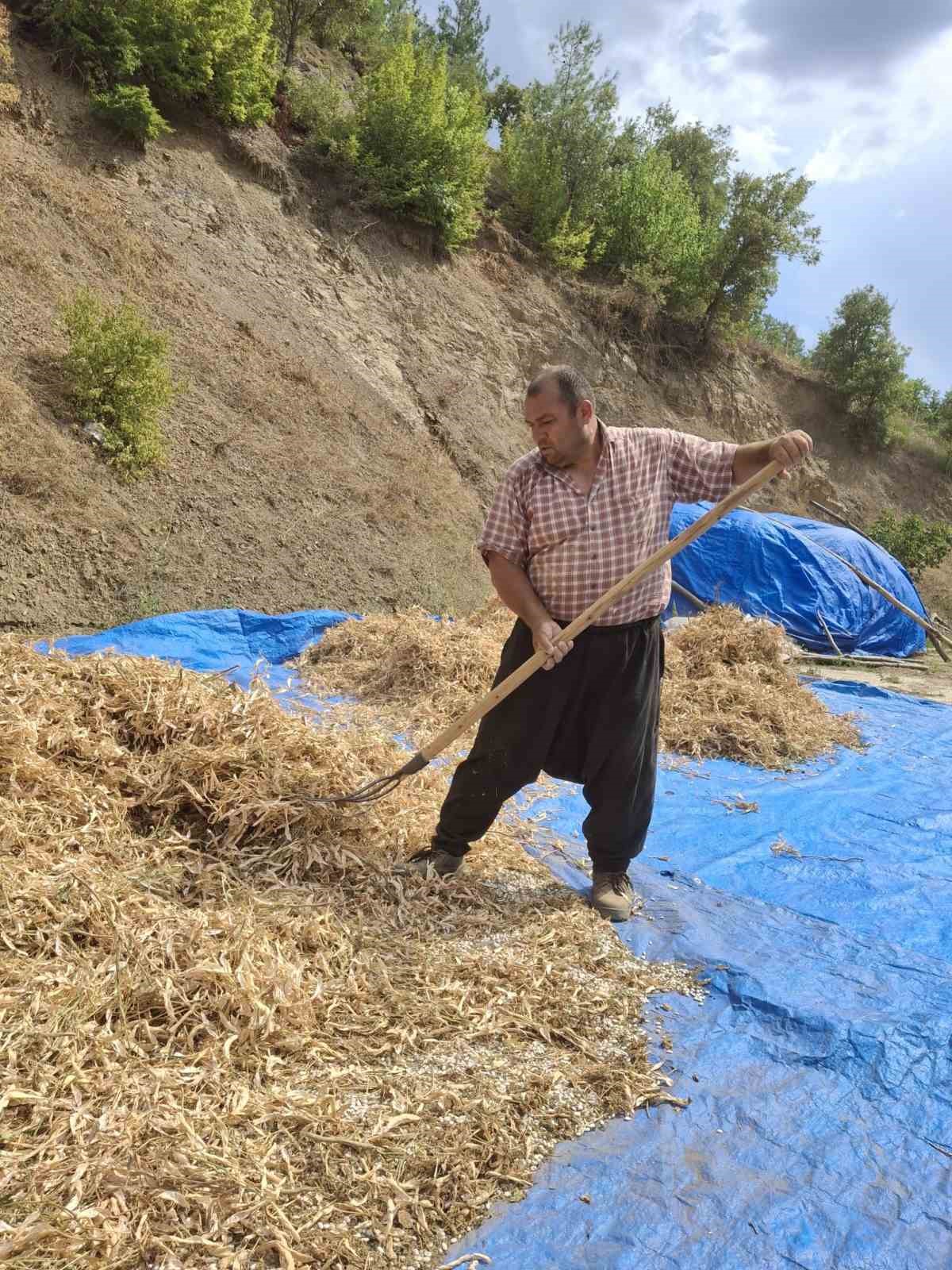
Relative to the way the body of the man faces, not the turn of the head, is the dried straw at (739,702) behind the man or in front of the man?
behind

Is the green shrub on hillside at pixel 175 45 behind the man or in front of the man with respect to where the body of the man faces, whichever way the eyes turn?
behind

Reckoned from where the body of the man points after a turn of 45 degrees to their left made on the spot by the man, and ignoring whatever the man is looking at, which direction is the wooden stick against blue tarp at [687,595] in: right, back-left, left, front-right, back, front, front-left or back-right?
back-left

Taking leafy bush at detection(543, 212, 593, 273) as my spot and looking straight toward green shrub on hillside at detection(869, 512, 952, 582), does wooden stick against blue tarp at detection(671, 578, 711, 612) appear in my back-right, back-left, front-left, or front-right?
front-right

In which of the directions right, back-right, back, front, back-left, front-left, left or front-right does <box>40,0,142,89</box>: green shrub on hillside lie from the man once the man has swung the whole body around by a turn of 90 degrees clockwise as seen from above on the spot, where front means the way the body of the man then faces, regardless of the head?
front-right

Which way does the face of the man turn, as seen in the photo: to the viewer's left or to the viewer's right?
to the viewer's left

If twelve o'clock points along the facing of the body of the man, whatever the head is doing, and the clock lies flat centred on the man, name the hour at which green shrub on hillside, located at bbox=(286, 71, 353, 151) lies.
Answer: The green shrub on hillside is roughly at 5 o'clock from the man.

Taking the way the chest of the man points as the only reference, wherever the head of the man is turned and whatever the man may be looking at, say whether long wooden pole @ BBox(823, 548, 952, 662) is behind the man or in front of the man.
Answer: behind

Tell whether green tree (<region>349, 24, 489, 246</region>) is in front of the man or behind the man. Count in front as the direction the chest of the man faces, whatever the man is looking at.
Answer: behind

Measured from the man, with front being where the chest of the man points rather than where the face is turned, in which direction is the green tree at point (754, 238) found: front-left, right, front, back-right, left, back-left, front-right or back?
back

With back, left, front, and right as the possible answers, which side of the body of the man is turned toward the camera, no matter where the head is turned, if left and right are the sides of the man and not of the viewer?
front
